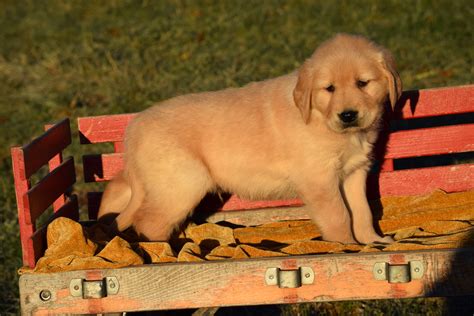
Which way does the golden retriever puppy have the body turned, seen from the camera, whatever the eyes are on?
to the viewer's right
